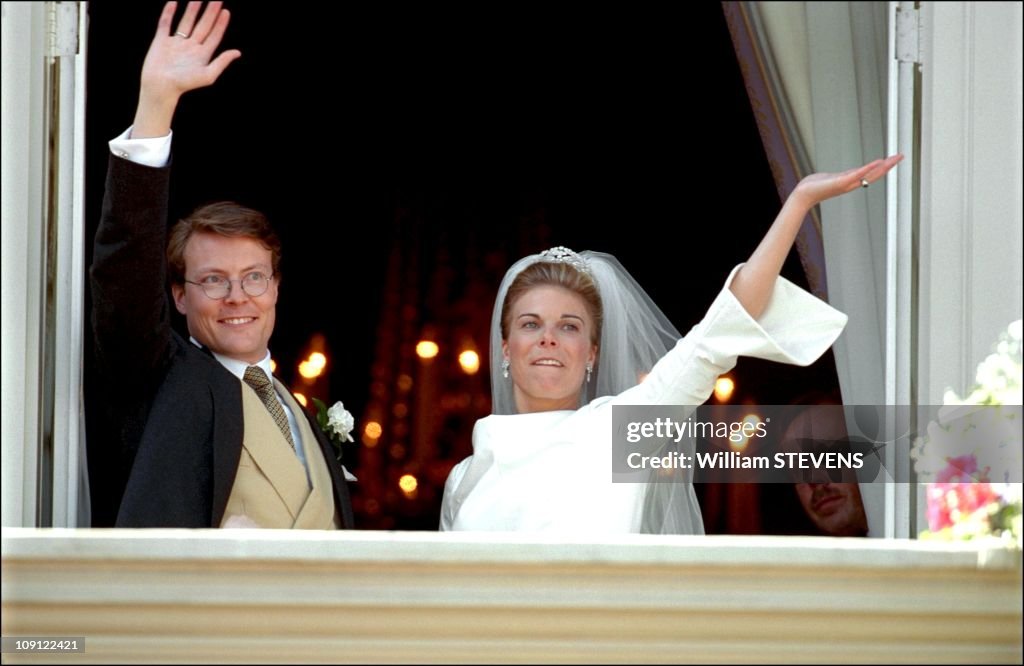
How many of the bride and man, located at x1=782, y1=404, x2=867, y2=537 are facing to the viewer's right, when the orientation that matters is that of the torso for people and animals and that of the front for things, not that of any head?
0

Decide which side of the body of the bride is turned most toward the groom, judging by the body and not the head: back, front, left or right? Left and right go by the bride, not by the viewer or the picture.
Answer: right

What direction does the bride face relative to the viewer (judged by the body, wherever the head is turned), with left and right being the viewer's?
facing the viewer

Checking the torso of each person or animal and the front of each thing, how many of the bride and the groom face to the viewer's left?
0

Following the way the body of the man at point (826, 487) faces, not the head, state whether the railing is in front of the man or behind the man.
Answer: in front

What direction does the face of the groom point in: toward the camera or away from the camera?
toward the camera

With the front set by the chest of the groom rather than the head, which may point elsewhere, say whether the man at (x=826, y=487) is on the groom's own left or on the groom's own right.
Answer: on the groom's own left

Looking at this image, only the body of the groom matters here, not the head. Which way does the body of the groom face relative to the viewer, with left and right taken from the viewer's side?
facing the viewer and to the right of the viewer

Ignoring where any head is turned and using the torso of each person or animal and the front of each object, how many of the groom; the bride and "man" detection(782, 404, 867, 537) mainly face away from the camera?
0

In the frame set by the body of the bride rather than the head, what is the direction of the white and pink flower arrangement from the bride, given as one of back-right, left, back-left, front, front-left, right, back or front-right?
front-left

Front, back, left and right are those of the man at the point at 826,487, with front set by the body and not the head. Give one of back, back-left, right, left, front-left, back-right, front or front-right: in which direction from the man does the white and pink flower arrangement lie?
front-left
